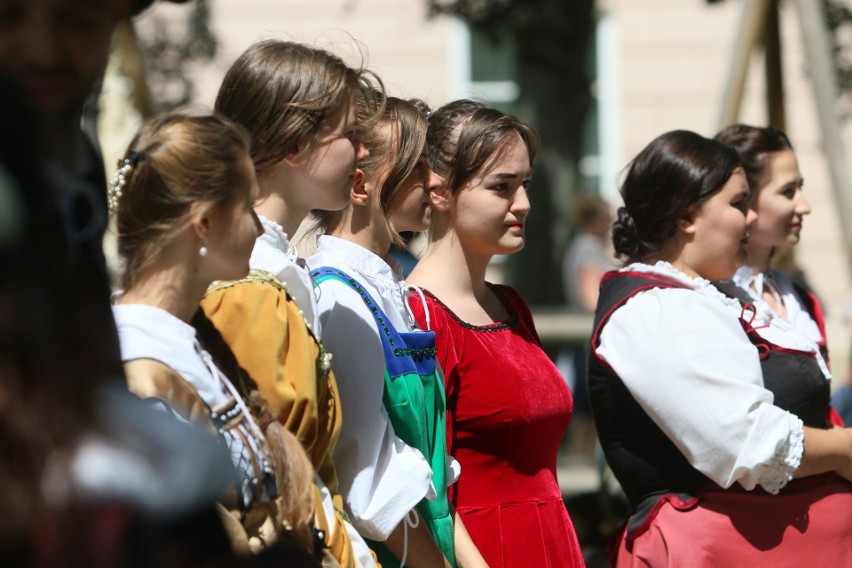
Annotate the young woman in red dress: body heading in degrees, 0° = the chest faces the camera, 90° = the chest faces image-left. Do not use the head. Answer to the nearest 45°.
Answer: approximately 315°

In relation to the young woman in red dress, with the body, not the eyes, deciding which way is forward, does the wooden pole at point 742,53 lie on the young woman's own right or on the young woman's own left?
on the young woman's own left

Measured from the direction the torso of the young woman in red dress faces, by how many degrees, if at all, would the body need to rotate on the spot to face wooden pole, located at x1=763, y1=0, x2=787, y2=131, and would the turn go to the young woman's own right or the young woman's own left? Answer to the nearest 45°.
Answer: approximately 90° to the young woman's own left

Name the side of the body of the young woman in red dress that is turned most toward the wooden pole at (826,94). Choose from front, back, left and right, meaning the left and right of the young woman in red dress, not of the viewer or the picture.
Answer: left
